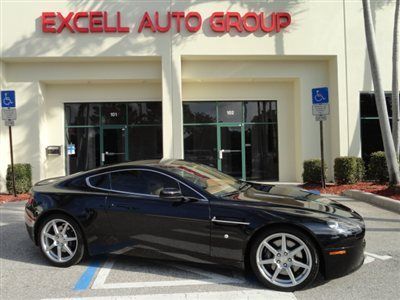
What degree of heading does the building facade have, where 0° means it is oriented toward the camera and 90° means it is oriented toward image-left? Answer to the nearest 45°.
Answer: approximately 0°

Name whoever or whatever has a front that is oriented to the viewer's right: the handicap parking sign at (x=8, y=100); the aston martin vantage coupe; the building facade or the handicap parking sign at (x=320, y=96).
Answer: the aston martin vantage coupe

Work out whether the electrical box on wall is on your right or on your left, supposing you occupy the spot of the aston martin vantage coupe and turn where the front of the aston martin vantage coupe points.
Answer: on your left

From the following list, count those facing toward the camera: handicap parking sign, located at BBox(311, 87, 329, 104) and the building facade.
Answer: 2

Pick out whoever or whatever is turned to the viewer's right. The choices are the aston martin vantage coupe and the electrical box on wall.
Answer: the aston martin vantage coupe

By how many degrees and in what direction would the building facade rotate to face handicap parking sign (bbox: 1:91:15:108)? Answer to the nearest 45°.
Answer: approximately 45° to its right

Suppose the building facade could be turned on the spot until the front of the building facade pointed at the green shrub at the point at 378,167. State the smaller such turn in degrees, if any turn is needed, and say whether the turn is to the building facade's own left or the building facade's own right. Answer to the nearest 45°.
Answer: approximately 90° to the building facade's own left

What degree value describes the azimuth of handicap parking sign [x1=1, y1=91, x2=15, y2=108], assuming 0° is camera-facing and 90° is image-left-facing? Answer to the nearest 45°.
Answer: approximately 0°

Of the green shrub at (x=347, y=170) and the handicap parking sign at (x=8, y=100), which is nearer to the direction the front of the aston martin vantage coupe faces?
the green shrub
